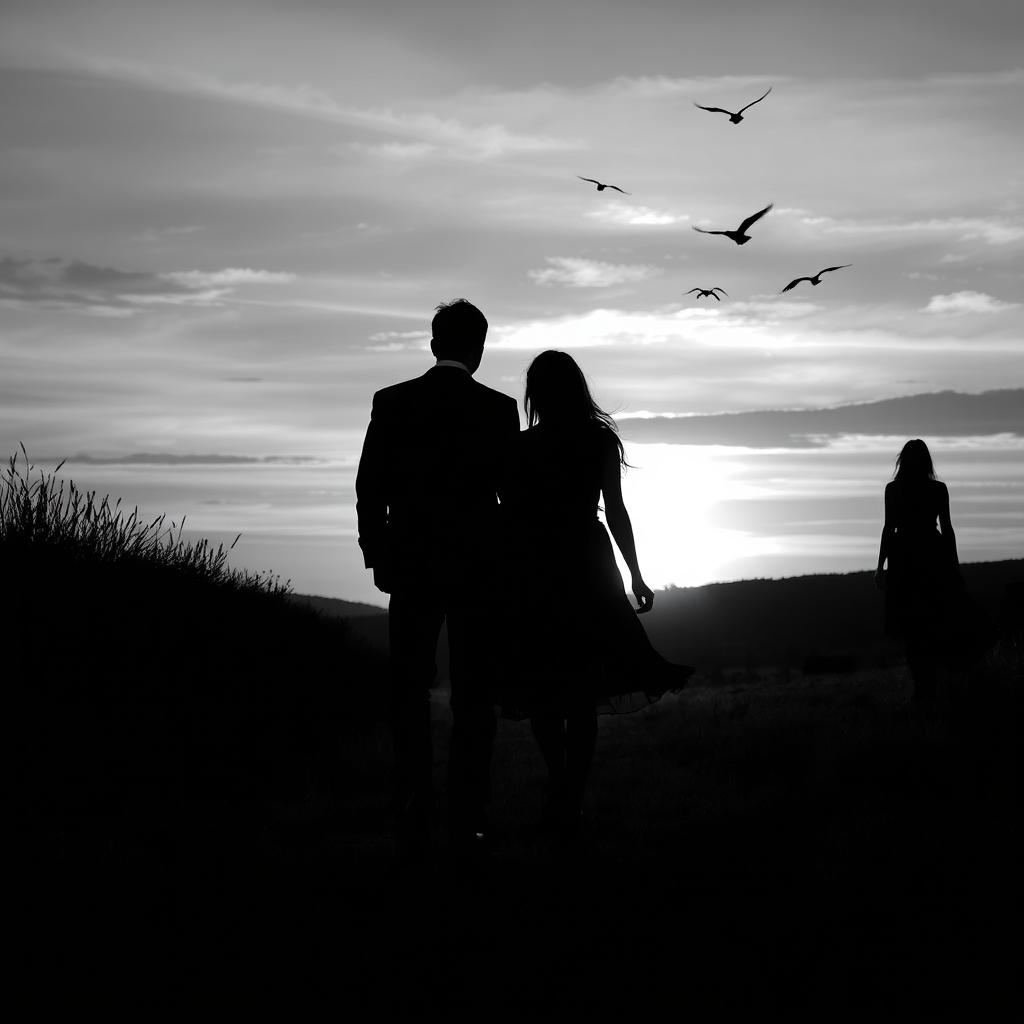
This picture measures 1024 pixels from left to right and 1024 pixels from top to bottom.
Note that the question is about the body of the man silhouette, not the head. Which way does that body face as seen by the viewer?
away from the camera

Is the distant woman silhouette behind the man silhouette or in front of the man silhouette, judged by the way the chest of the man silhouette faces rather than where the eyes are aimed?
in front

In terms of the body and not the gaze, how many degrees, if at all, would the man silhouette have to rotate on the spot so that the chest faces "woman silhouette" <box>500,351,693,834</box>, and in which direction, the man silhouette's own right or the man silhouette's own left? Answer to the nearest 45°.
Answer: approximately 45° to the man silhouette's own right
